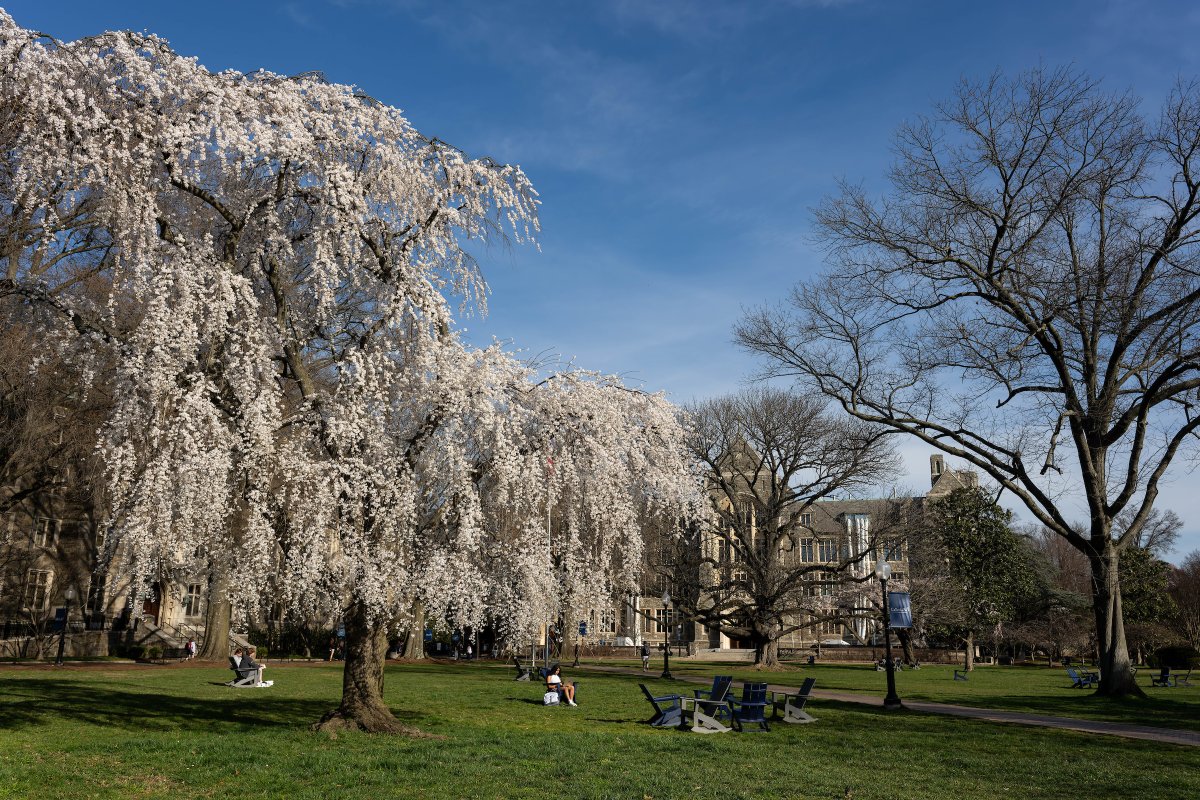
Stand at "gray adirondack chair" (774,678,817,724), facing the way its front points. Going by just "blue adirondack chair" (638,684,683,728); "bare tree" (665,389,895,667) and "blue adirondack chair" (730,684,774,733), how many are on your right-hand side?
1

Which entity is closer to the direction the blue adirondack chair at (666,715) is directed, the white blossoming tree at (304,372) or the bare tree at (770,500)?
the bare tree

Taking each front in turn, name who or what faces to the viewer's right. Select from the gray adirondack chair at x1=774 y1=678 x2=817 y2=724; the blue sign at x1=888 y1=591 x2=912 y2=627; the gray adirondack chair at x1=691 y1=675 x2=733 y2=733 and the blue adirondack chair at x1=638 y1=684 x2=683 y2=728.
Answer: the blue adirondack chair at x1=638 y1=684 x2=683 y2=728

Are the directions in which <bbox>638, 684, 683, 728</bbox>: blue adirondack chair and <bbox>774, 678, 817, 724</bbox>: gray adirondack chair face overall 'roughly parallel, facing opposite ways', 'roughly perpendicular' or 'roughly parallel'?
roughly parallel, facing opposite ways

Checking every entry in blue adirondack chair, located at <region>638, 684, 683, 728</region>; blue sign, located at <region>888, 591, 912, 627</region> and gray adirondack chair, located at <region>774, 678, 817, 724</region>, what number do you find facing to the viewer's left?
1

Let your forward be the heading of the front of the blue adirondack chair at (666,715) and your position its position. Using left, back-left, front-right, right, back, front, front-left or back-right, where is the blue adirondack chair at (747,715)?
front

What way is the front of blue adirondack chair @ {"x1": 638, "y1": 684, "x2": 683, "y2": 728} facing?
to the viewer's right

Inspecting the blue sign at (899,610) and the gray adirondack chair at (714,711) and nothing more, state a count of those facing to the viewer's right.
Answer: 0

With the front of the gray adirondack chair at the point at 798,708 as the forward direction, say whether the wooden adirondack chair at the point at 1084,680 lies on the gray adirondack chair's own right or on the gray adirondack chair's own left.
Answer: on the gray adirondack chair's own right

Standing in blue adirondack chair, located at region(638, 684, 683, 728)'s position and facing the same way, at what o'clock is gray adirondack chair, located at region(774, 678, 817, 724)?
gray adirondack chair, located at region(774, 678, 817, 724) is roughly at 11 o'clock from blue adirondack chair, located at region(638, 684, 683, 728).

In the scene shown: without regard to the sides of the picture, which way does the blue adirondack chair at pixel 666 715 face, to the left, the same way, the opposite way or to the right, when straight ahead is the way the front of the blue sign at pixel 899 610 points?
to the left

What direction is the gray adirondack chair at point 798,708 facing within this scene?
to the viewer's left

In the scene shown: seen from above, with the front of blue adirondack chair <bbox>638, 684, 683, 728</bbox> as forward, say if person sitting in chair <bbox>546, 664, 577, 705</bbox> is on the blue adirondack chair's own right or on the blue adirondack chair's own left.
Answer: on the blue adirondack chair's own left

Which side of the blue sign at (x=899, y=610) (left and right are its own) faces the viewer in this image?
front
